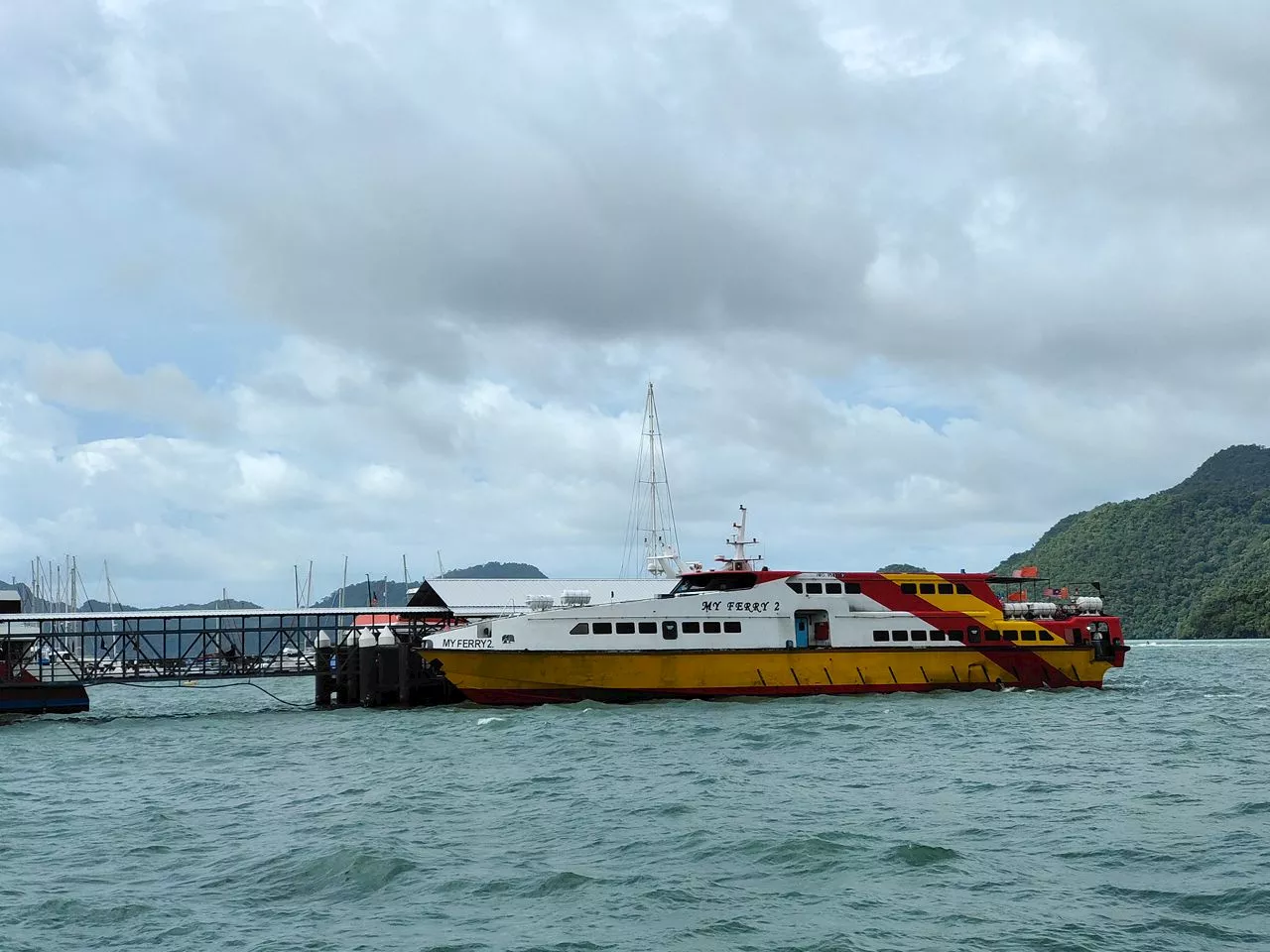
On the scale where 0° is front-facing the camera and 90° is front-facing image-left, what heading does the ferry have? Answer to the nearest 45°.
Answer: approximately 90°
